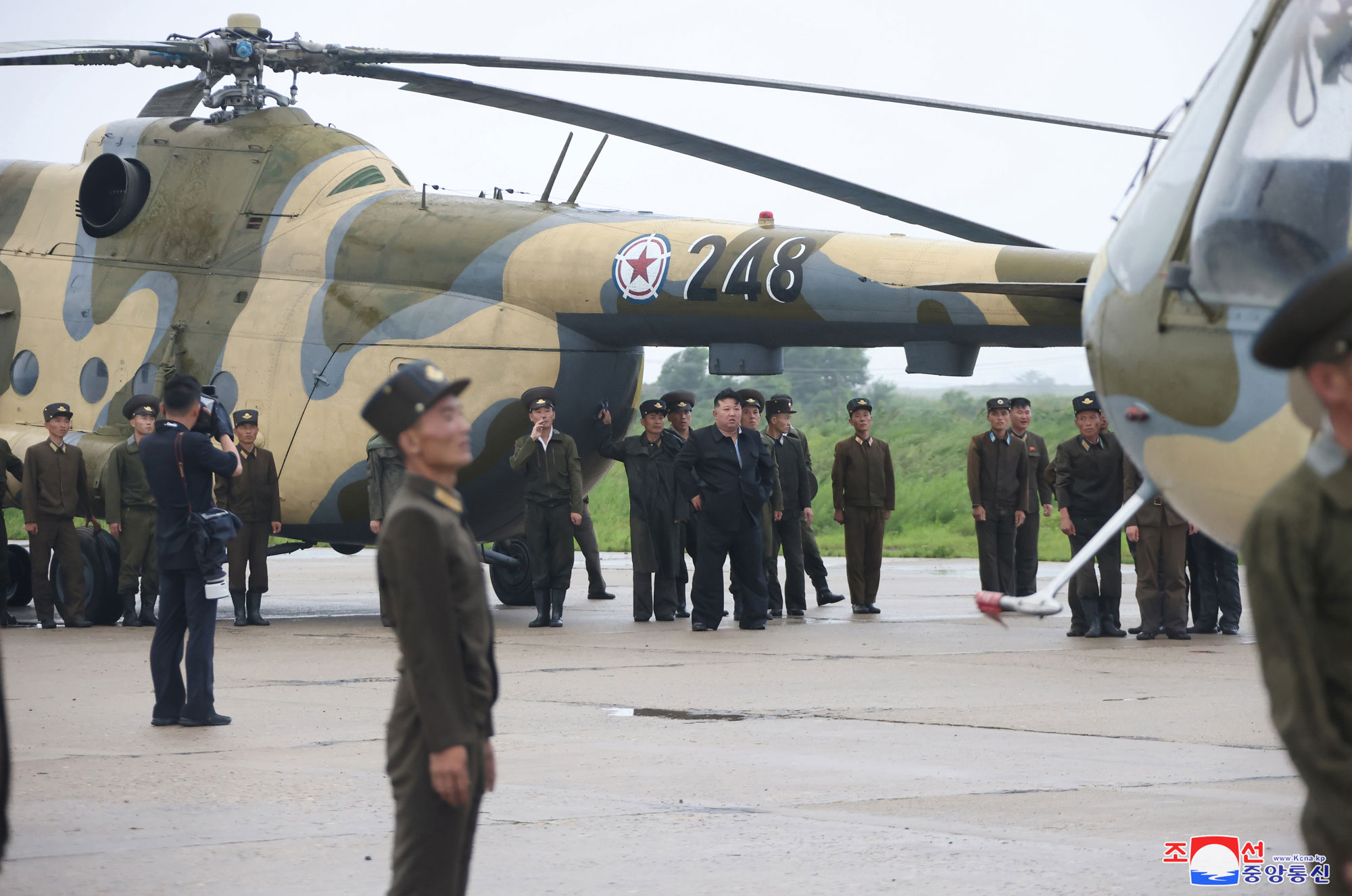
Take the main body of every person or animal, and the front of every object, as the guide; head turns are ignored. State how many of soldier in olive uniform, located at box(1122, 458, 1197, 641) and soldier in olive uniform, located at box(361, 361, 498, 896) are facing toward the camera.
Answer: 1

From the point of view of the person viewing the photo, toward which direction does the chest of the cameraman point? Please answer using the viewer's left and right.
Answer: facing away from the viewer and to the right of the viewer

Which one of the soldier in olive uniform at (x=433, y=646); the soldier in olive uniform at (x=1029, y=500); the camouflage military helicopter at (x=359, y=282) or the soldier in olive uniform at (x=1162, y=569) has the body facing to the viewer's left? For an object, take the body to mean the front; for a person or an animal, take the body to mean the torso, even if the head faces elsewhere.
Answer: the camouflage military helicopter

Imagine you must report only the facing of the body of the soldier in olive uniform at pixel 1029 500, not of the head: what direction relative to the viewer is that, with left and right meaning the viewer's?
facing the viewer

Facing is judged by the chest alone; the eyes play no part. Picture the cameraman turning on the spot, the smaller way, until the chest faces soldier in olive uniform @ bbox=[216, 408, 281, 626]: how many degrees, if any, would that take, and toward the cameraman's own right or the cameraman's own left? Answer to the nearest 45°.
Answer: approximately 45° to the cameraman's own left

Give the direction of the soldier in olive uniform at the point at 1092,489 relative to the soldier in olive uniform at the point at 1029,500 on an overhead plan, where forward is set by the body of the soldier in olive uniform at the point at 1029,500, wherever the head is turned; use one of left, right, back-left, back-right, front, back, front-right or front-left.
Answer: front

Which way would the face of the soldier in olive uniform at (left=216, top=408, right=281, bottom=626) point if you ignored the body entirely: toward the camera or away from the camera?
toward the camera

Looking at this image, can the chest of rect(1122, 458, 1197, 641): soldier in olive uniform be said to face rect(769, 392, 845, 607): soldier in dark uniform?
no

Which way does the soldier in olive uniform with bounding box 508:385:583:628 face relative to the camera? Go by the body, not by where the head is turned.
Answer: toward the camera

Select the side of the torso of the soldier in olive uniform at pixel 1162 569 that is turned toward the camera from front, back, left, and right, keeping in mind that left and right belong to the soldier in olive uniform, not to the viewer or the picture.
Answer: front

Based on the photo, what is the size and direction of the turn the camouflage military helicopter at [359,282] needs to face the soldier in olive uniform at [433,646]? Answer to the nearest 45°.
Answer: approximately 90° to its left

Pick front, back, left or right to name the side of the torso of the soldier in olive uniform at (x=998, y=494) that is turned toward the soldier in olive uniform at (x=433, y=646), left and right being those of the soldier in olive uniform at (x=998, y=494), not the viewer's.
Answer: front

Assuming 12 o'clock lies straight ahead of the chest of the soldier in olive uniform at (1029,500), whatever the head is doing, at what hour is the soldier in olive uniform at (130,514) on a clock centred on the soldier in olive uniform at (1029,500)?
the soldier in olive uniform at (130,514) is roughly at 2 o'clock from the soldier in olive uniform at (1029,500).

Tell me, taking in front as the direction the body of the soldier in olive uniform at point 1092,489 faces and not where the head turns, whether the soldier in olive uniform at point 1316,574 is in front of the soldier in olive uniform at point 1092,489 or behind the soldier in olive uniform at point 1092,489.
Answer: in front

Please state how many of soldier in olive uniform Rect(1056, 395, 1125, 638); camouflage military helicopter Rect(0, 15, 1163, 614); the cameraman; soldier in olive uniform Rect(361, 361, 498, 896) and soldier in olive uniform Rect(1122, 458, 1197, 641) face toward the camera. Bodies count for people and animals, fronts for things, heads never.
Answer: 2

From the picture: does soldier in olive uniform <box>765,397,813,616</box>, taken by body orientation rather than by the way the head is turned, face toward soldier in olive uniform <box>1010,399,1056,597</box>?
no

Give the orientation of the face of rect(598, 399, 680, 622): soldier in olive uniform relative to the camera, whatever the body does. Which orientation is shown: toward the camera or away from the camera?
toward the camera

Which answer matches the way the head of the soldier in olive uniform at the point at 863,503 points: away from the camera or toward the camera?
toward the camera
